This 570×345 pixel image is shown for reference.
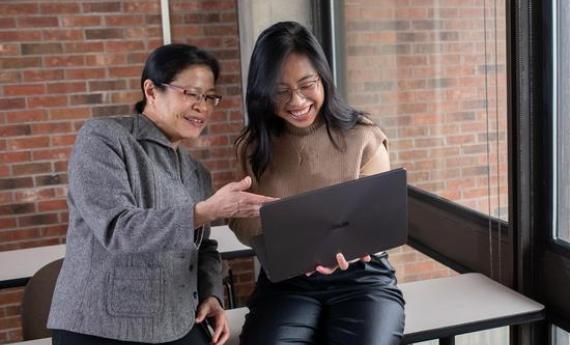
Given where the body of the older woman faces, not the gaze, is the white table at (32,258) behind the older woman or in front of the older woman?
behind

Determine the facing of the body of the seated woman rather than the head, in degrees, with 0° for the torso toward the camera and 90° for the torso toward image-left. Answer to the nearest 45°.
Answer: approximately 0°

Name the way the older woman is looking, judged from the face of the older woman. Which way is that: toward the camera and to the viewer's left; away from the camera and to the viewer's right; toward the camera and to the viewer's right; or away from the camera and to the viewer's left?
toward the camera and to the viewer's right

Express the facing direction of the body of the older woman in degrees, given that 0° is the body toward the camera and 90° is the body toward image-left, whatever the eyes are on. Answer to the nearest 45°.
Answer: approximately 315°

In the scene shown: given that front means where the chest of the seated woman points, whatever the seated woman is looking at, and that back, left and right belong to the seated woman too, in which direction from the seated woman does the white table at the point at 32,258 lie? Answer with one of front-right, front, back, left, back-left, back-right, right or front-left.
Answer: back-right
